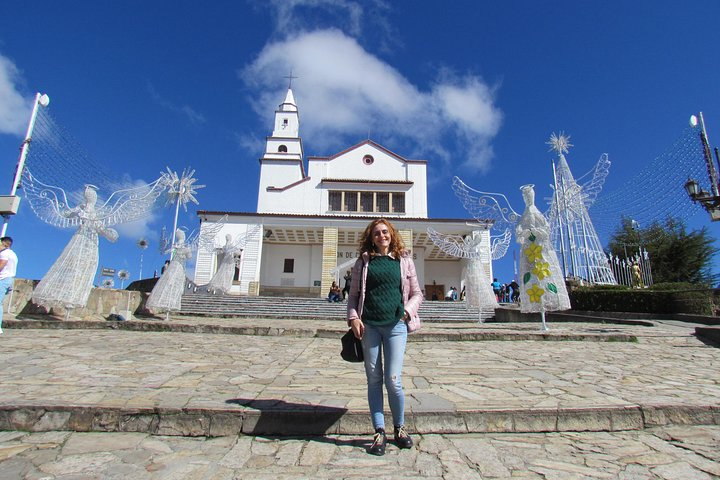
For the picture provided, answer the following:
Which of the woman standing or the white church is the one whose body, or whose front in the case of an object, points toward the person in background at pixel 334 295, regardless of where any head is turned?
the white church

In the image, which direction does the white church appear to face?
toward the camera

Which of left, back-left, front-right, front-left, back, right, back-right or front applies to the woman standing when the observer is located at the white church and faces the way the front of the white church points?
front

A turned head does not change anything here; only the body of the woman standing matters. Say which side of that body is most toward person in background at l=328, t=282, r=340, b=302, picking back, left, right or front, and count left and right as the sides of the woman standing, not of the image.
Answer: back

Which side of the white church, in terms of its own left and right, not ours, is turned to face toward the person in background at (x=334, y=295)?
front

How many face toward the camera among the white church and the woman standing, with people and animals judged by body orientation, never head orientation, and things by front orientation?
2

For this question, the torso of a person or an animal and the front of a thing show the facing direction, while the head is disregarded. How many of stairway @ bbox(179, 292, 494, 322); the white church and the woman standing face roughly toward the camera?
3

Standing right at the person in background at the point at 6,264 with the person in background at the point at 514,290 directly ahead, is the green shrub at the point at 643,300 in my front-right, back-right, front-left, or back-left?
front-right

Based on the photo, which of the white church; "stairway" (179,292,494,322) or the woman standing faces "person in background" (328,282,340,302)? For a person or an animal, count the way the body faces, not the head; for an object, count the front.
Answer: the white church

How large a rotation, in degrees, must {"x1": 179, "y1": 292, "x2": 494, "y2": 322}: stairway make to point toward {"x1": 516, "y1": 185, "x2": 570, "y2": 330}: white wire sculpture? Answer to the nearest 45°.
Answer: approximately 45° to its left

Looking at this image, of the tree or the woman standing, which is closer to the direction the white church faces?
the woman standing

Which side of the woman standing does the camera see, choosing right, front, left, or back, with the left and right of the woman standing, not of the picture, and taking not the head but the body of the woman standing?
front

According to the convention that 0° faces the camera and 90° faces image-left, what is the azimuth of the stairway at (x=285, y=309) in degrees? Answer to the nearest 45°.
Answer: approximately 0°
